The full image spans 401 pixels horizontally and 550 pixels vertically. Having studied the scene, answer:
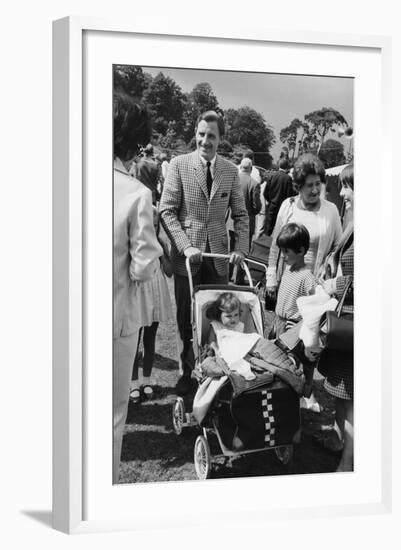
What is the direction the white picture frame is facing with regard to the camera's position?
facing the viewer and to the right of the viewer
